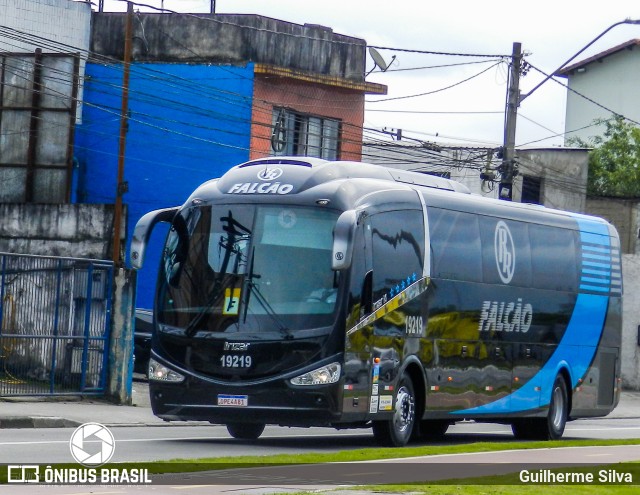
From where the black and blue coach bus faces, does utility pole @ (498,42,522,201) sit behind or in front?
behind

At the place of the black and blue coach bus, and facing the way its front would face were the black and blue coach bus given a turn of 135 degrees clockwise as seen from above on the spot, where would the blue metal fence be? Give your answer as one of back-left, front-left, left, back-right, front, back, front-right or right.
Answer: front-left

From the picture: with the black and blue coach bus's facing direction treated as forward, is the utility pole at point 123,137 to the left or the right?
on its right

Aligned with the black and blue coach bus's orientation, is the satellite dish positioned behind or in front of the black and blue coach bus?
behind

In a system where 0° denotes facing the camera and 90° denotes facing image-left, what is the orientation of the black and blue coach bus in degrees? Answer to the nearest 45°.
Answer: approximately 45°
